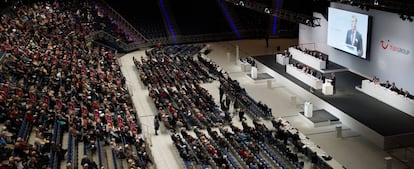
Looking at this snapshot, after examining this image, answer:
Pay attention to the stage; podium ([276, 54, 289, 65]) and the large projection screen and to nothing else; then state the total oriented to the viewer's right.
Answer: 0

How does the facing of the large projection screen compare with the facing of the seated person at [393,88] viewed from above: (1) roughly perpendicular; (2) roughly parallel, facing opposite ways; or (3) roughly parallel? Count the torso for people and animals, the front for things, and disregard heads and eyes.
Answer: roughly parallel

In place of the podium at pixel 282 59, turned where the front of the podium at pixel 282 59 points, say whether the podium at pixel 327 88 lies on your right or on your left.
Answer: on your left

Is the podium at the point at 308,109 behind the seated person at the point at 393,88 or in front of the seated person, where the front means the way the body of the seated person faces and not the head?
in front

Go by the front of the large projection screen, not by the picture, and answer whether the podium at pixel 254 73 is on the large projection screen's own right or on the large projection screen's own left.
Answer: on the large projection screen's own right

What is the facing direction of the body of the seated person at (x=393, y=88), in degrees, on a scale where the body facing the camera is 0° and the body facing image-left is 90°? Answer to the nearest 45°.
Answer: approximately 45°

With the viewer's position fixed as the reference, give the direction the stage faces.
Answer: facing the viewer and to the left of the viewer

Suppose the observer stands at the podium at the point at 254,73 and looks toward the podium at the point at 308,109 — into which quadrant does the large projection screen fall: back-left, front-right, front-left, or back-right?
front-left

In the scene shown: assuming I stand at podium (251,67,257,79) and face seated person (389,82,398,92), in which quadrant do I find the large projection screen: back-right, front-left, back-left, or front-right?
front-left

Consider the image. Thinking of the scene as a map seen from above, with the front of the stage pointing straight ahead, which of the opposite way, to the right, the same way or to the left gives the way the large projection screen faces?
the same way
